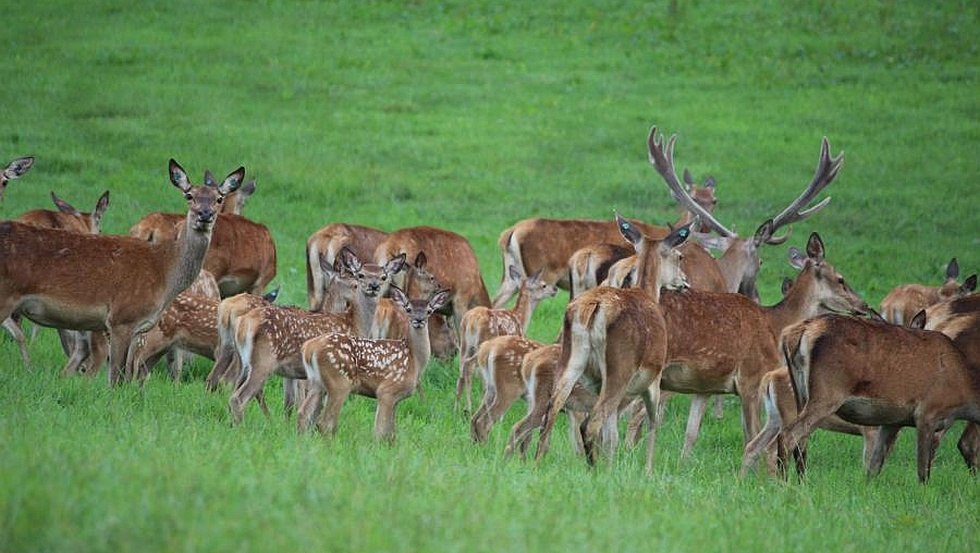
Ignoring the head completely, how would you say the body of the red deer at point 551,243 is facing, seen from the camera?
to the viewer's right

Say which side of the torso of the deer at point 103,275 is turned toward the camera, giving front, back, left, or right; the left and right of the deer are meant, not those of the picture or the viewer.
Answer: right

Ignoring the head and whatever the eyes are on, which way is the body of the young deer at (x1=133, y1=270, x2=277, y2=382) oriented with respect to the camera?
to the viewer's right

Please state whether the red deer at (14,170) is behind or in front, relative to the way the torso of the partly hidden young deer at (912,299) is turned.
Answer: behind

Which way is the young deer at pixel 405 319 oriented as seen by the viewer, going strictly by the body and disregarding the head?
to the viewer's right

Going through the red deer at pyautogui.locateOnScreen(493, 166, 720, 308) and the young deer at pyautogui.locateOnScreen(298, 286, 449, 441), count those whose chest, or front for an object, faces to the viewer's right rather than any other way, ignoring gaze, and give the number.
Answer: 2

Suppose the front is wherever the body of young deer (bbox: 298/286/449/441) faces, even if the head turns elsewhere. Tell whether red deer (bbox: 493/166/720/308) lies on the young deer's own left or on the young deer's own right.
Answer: on the young deer's own left

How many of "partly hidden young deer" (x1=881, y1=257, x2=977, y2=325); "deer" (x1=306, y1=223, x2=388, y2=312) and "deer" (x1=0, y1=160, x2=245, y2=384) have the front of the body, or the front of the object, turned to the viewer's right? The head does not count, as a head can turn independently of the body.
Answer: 3

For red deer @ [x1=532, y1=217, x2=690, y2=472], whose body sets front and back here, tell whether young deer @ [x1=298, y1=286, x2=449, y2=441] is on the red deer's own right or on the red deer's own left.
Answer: on the red deer's own left
